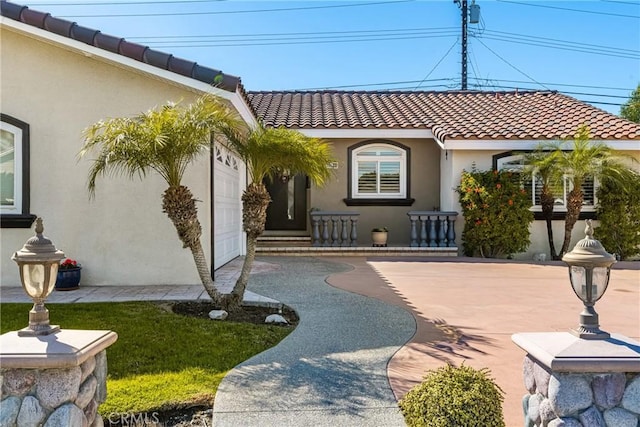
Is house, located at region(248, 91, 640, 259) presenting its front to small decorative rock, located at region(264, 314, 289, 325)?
yes

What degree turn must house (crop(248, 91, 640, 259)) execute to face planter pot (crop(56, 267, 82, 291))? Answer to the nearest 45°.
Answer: approximately 45° to its right

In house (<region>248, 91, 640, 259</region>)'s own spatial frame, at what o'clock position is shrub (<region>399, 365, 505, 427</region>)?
The shrub is roughly at 12 o'clock from the house.

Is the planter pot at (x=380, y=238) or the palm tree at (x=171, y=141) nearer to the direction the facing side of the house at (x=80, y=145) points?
the palm tree

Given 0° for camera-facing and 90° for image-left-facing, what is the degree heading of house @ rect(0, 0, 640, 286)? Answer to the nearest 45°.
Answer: approximately 0°

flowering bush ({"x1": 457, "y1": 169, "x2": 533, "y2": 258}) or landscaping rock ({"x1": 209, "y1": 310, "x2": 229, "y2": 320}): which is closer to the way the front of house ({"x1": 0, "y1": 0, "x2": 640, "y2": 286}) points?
the landscaping rock

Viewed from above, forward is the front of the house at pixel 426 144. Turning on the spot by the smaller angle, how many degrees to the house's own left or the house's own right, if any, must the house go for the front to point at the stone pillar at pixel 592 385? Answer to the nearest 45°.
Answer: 0° — it already faces it

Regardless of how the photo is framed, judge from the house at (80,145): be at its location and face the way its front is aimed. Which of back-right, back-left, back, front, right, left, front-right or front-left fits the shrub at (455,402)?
front-left
